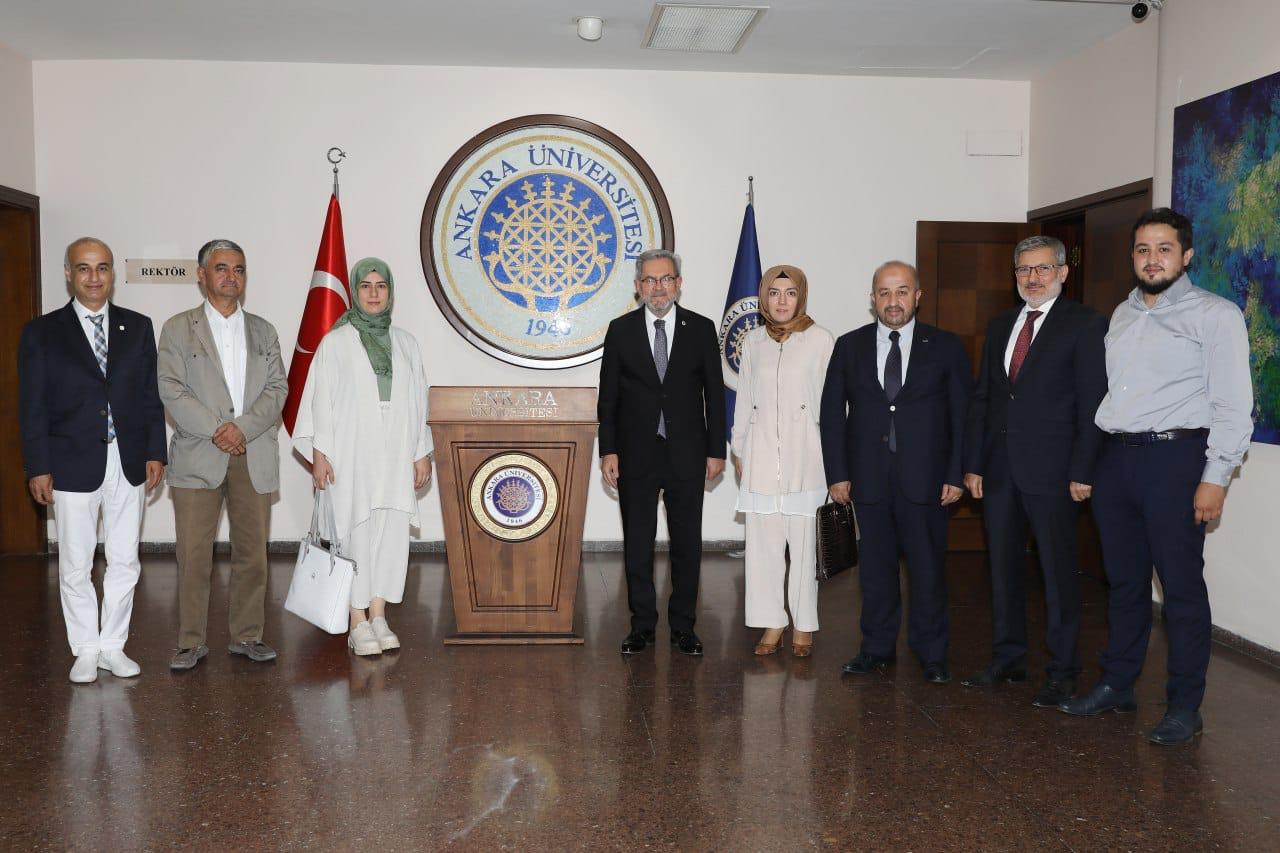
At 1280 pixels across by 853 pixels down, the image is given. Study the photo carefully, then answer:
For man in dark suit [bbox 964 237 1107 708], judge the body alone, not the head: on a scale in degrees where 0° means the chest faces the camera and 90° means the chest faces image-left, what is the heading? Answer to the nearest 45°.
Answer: approximately 45°

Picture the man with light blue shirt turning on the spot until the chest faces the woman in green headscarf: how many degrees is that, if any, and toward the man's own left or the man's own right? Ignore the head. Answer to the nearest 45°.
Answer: approximately 45° to the man's own right

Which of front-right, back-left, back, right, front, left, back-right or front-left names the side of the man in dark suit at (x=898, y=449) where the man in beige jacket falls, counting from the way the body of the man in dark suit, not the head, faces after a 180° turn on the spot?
left

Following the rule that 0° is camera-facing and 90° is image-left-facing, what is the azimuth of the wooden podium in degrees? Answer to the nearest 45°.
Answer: approximately 0°

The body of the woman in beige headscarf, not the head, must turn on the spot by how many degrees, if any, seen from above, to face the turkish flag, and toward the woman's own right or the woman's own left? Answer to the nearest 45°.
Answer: approximately 135° to the woman's own right

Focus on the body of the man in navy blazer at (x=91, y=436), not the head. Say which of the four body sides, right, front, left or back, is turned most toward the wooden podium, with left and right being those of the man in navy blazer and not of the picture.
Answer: left

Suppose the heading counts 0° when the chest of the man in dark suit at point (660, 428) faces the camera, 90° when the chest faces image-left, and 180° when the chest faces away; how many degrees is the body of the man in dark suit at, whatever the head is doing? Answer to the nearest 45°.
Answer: approximately 0°

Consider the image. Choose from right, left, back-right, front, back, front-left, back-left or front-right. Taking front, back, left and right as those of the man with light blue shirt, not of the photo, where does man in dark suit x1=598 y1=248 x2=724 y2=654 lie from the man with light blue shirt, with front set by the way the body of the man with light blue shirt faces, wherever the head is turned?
front-right

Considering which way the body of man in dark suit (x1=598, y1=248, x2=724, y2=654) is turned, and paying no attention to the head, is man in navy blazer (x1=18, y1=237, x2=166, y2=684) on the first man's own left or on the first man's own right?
on the first man's own right

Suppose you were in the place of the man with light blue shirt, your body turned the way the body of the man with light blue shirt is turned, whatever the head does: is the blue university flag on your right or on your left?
on your right
